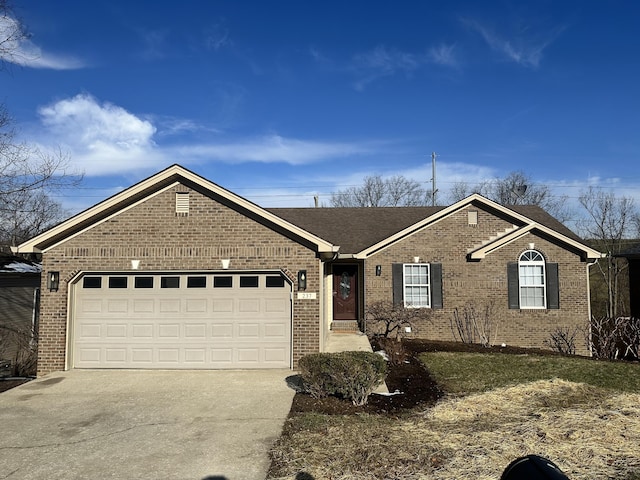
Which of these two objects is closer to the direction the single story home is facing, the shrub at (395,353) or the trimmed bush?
the trimmed bush

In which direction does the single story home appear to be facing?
toward the camera

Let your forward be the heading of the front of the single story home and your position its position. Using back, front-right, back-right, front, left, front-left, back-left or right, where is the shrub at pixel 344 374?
front-left

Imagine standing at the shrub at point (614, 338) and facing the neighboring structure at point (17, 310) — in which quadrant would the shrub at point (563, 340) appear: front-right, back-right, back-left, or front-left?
front-right

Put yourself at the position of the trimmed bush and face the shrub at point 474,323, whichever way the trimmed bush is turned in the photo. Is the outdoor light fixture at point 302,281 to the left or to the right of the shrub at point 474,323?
left

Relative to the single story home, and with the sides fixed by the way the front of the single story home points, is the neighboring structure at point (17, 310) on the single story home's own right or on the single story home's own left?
on the single story home's own right

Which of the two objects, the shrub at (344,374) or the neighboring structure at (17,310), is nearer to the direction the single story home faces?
the shrub

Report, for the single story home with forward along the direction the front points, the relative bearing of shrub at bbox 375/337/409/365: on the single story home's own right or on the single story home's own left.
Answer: on the single story home's own left

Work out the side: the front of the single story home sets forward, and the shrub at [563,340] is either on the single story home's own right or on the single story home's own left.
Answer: on the single story home's own left

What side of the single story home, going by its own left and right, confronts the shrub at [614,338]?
left

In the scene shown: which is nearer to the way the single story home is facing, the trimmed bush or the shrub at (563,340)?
the trimmed bush
